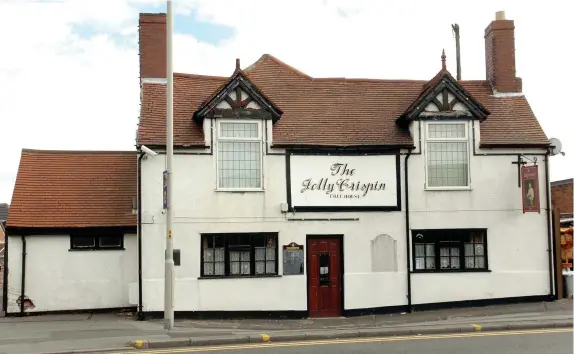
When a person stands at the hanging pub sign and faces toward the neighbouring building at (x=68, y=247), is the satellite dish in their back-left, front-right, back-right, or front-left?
back-right

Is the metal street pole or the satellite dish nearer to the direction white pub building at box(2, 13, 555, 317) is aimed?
the metal street pole

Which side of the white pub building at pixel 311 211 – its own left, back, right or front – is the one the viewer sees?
front

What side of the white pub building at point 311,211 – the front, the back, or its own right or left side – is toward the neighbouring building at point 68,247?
right

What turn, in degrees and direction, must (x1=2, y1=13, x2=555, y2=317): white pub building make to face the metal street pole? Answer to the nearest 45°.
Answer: approximately 45° to its right

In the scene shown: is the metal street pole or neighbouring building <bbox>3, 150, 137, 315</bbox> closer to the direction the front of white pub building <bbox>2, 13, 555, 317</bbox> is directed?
the metal street pole

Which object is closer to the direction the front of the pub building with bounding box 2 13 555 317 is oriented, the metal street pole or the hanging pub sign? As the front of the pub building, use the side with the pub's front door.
the metal street pole
